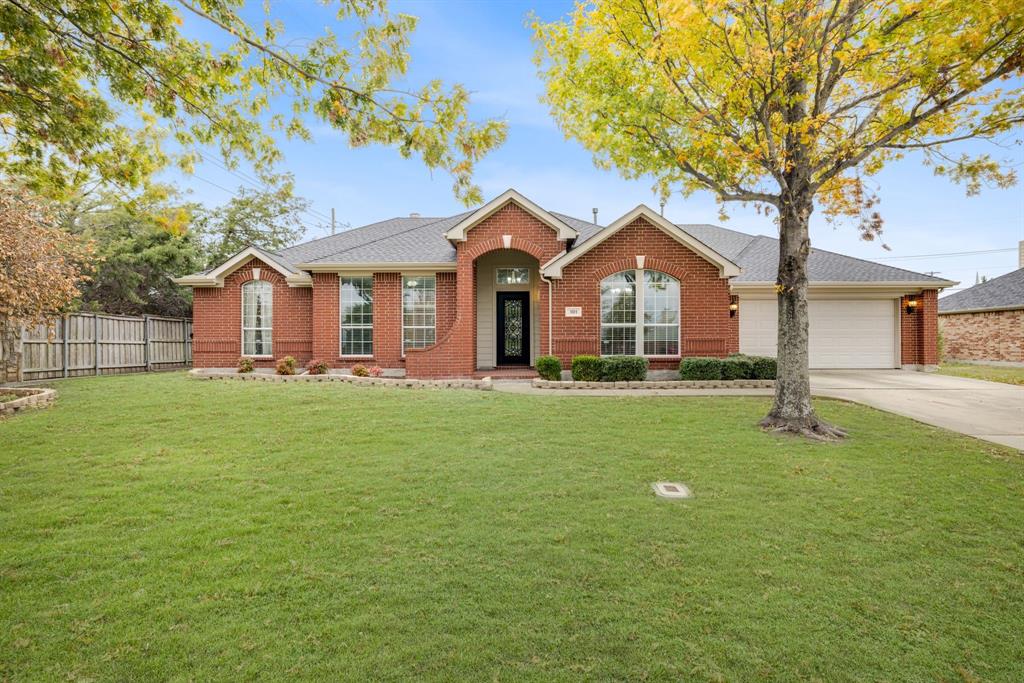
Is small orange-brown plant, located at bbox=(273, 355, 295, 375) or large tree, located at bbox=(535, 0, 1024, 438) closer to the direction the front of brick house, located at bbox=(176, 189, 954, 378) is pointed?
the large tree

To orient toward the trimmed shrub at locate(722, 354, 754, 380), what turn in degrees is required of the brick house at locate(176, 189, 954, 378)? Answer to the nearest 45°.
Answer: approximately 90° to its left

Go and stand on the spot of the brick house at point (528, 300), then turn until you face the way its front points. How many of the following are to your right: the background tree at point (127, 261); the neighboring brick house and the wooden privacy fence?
2

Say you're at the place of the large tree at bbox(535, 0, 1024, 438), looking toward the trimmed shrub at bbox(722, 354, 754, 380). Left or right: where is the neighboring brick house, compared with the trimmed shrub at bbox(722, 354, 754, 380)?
right

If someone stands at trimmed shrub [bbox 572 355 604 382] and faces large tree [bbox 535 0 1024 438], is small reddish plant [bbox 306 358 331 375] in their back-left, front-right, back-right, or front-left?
back-right

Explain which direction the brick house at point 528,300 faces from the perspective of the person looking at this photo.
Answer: facing the viewer

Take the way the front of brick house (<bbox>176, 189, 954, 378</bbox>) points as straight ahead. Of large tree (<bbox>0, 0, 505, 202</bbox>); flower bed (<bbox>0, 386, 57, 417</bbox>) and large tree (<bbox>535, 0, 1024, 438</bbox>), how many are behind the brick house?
0

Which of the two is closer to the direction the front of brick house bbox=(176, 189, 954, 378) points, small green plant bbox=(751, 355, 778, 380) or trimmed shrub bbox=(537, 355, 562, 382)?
the trimmed shrub

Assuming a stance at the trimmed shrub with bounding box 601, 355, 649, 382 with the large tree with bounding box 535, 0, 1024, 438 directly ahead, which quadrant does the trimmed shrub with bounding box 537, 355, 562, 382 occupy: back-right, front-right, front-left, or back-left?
back-right

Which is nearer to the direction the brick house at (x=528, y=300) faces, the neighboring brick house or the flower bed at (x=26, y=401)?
the flower bed

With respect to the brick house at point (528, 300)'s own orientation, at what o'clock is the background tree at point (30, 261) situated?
The background tree is roughly at 2 o'clock from the brick house.

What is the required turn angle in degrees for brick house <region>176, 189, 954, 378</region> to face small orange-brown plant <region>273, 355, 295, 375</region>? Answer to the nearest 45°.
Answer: approximately 90° to its right

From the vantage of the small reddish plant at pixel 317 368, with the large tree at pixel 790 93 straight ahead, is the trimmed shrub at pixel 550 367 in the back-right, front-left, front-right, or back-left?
front-left

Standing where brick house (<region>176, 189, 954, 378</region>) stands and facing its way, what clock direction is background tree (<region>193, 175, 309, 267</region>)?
The background tree is roughly at 4 o'clock from the brick house.

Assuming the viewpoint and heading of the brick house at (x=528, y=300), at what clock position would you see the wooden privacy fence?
The wooden privacy fence is roughly at 3 o'clock from the brick house.

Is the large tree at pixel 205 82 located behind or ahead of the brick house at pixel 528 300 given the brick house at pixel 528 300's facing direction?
ahead

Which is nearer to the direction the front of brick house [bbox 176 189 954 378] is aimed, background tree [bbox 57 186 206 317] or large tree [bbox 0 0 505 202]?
the large tree

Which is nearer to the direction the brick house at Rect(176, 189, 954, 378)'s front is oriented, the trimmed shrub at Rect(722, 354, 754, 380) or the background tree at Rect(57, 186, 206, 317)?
the trimmed shrub
